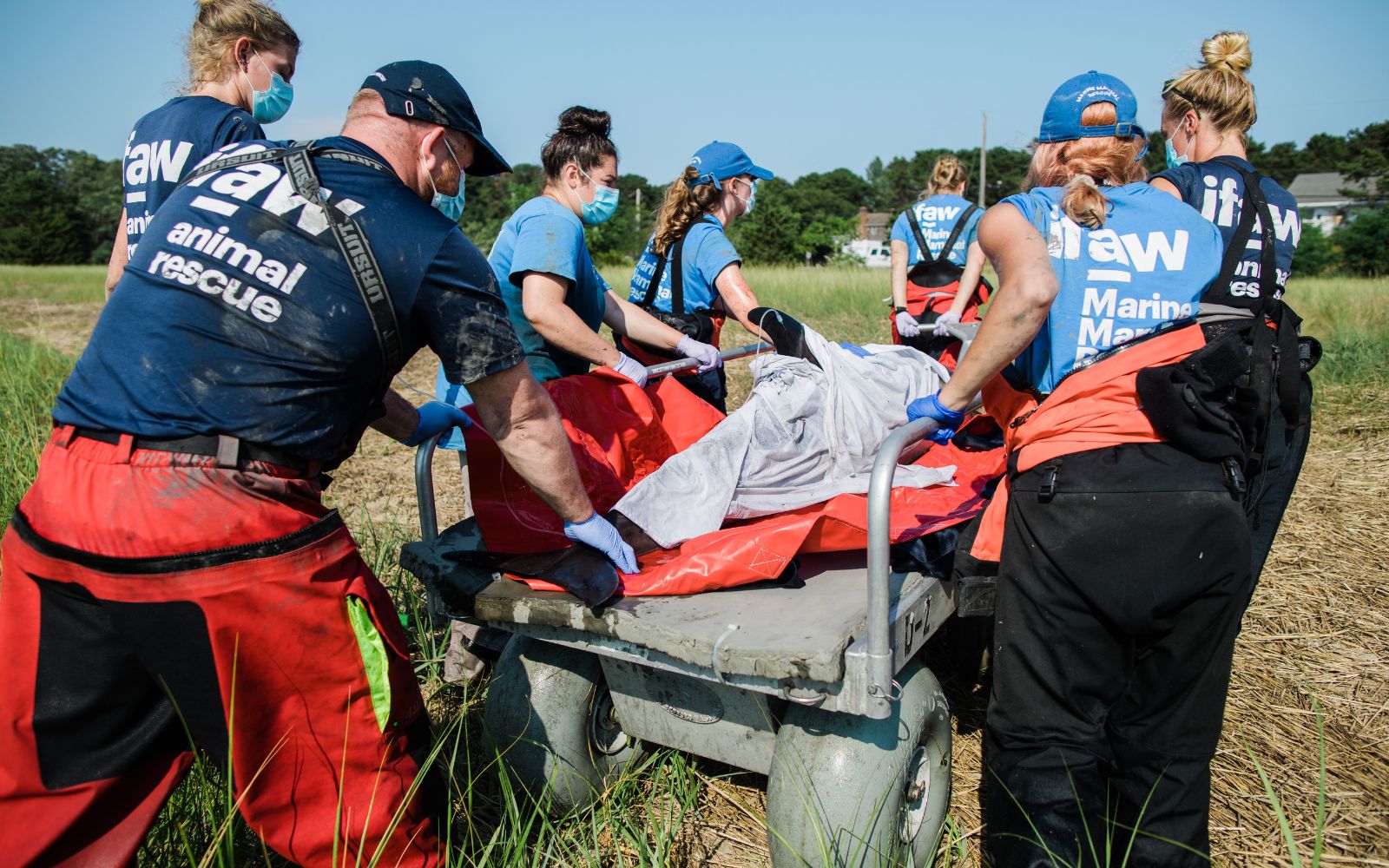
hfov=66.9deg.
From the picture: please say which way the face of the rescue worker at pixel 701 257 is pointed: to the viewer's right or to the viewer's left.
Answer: to the viewer's right

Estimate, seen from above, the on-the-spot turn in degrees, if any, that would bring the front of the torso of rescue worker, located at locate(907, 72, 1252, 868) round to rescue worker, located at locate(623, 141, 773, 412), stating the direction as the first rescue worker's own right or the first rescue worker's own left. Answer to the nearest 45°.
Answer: approximately 45° to the first rescue worker's own left

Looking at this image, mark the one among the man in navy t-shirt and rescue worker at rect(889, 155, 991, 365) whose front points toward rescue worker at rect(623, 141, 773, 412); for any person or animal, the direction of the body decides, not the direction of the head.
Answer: the man in navy t-shirt

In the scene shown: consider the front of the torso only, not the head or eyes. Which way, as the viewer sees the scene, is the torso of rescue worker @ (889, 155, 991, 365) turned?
away from the camera

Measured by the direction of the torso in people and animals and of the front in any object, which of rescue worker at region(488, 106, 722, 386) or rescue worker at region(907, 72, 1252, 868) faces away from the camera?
rescue worker at region(907, 72, 1252, 868)

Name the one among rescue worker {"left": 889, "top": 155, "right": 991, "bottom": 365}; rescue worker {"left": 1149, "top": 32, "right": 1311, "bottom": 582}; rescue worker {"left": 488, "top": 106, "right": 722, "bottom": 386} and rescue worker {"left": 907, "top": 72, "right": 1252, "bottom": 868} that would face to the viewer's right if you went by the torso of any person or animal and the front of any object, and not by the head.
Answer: rescue worker {"left": 488, "top": 106, "right": 722, "bottom": 386}

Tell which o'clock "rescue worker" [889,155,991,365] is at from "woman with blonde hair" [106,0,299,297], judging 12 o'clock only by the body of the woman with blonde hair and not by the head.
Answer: The rescue worker is roughly at 1 o'clock from the woman with blonde hair.

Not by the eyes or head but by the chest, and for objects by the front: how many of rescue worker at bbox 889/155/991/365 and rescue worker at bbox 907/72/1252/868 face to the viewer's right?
0

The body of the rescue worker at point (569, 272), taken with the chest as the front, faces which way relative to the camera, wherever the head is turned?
to the viewer's right

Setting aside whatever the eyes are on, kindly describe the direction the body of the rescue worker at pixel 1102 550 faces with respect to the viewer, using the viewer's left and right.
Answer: facing away from the viewer

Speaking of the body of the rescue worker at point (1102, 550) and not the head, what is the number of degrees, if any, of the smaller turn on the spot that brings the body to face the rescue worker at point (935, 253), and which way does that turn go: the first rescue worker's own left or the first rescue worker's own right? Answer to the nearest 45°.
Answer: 0° — they already face them

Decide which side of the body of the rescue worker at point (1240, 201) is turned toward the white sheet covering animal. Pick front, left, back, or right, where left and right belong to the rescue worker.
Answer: left

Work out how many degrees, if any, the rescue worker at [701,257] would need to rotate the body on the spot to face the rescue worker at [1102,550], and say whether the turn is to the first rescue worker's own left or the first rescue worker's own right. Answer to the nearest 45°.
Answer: approximately 135° to the first rescue worker's own right

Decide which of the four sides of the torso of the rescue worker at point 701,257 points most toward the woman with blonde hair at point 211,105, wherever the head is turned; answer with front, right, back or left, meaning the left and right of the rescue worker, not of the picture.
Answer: back
